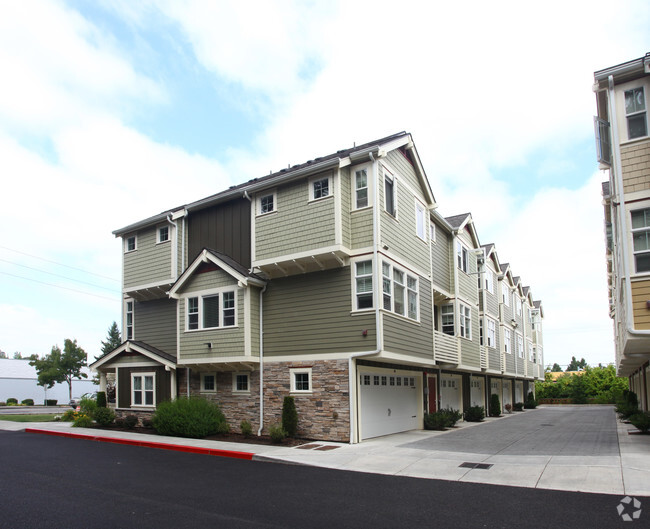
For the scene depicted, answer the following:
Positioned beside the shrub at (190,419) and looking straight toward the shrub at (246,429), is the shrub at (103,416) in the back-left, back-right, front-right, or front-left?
back-left

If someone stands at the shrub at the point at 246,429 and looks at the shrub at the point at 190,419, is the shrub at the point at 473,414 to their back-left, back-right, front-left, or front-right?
back-right
